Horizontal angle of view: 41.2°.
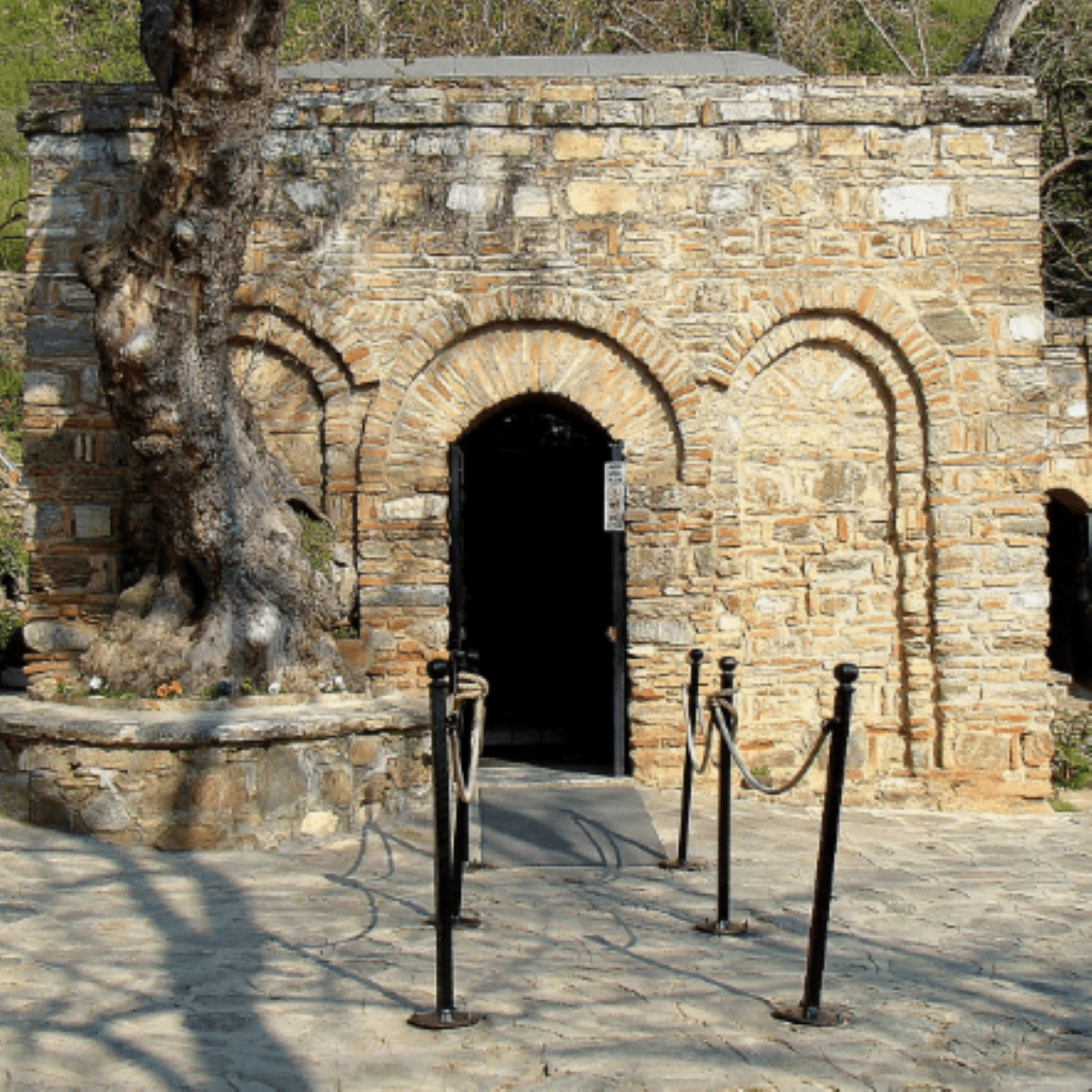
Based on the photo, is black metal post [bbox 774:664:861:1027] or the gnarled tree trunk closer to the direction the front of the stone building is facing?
the black metal post

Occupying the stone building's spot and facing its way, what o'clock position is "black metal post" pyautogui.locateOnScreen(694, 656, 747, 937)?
The black metal post is roughly at 12 o'clock from the stone building.

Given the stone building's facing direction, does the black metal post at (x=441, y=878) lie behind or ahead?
ahead

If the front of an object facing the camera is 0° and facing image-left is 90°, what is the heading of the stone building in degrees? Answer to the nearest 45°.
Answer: approximately 0°

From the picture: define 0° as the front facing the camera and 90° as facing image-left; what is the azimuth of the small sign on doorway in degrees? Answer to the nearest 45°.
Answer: approximately 0°

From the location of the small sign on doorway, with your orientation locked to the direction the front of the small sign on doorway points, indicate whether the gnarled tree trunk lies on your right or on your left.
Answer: on your right

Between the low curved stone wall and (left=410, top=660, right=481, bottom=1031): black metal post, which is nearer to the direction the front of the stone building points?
the black metal post
